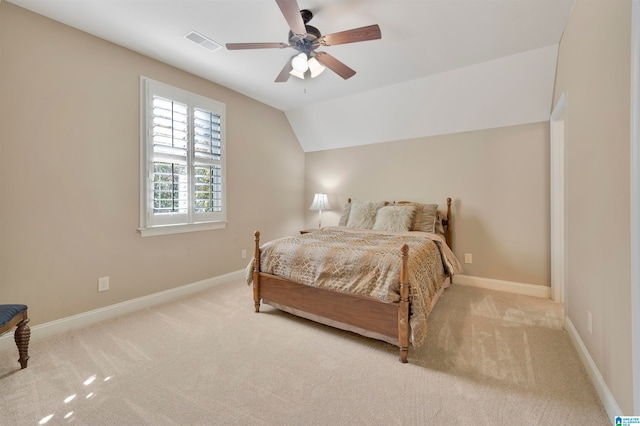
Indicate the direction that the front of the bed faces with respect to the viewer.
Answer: facing the viewer and to the left of the viewer

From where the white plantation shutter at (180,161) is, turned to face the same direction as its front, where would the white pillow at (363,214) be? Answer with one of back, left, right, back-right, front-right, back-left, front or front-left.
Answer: front-left

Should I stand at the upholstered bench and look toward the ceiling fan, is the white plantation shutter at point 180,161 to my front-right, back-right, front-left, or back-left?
front-left

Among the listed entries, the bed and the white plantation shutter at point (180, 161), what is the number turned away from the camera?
0

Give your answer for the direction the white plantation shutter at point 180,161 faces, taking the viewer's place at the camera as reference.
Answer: facing the viewer and to the right of the viewer

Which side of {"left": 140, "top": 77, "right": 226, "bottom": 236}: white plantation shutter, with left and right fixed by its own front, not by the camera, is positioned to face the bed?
front

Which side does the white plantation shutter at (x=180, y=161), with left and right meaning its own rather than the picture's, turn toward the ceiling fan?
front

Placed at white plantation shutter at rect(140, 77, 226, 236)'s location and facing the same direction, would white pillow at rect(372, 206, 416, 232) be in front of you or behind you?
in front

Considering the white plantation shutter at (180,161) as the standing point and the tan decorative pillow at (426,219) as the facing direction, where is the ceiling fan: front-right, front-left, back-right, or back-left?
front-right

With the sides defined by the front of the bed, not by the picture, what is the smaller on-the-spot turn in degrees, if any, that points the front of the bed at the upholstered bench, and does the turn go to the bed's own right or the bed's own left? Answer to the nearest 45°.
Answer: approximately 45° to the bed's own right

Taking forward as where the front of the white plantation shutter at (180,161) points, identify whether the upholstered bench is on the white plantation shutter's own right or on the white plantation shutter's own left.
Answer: on the white plantation shutter's own right
